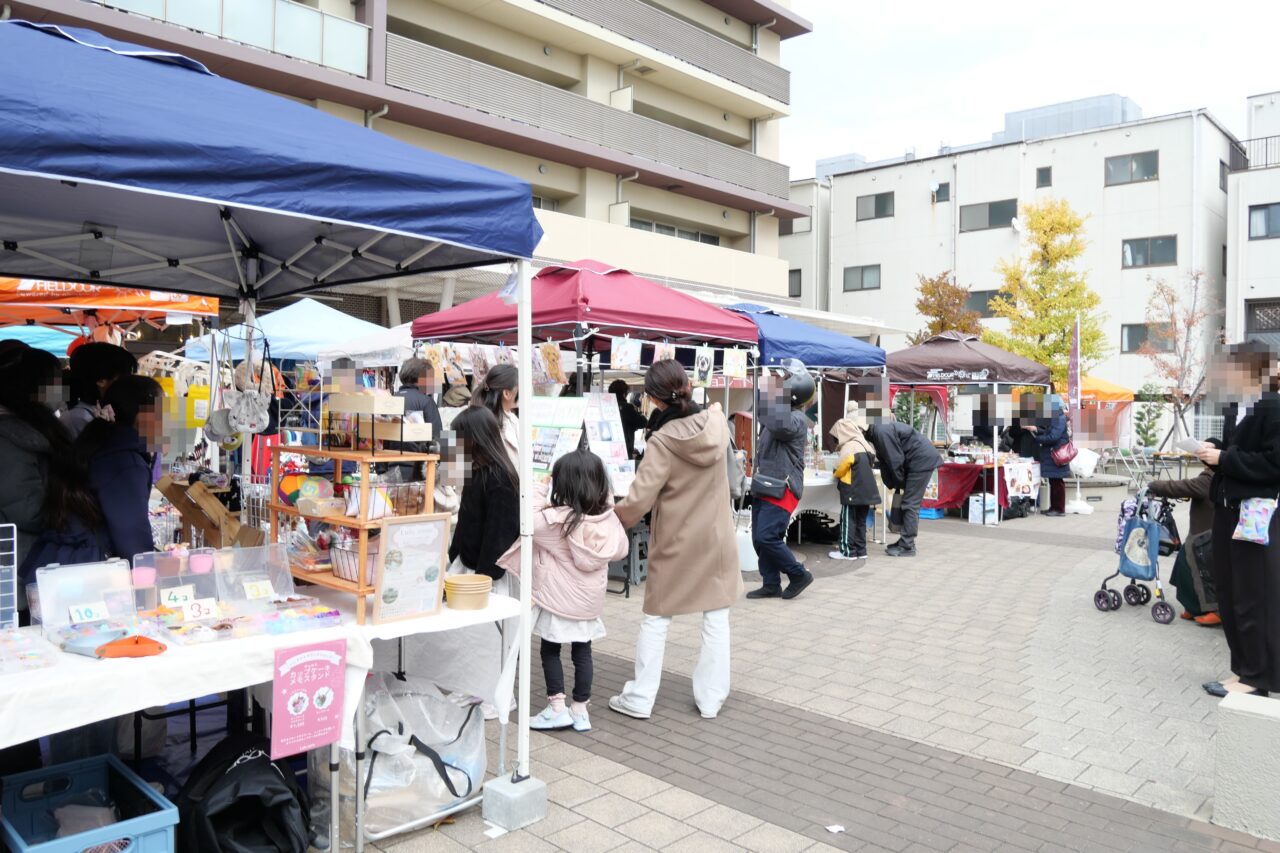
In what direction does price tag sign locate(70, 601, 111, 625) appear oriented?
toward the camera

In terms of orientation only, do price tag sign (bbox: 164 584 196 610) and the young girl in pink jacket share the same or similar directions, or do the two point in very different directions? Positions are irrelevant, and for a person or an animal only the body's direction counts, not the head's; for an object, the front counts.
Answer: very different directions

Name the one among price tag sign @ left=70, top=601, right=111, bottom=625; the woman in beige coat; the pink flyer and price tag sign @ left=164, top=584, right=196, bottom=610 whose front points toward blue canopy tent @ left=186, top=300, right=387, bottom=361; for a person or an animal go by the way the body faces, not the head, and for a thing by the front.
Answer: the woman in beige coat

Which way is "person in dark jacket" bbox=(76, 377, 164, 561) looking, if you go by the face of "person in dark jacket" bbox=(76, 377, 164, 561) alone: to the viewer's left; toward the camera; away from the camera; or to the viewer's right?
to the viewer's right

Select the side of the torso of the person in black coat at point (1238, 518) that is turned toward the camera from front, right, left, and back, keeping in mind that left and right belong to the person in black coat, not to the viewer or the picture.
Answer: left

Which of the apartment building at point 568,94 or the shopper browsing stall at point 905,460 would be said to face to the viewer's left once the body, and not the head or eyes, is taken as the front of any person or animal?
the shopper browsing stall

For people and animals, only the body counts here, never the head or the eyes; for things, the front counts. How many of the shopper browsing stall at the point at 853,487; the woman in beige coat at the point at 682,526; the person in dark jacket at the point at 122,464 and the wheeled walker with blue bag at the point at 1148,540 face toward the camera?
0

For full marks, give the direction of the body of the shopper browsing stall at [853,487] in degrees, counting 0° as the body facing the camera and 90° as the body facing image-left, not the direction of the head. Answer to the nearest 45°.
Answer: approximately 135°

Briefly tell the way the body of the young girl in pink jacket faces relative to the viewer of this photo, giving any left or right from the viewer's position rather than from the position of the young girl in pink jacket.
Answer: facing away from the viewer and to the left of the viewer

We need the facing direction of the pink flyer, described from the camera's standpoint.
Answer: facing the viewer and to the right of the viewer

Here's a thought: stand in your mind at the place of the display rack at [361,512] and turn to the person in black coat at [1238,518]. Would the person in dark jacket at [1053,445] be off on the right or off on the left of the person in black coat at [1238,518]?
left

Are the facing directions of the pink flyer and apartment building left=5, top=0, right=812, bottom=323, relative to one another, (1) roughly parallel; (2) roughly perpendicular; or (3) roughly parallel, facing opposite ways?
roughly parallel

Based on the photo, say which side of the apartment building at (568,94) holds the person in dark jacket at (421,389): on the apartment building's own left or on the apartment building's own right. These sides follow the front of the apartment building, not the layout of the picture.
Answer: on the apartment building's own right

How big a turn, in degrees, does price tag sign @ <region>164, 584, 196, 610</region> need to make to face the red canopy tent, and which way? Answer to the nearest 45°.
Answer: approximately 135° to its left
